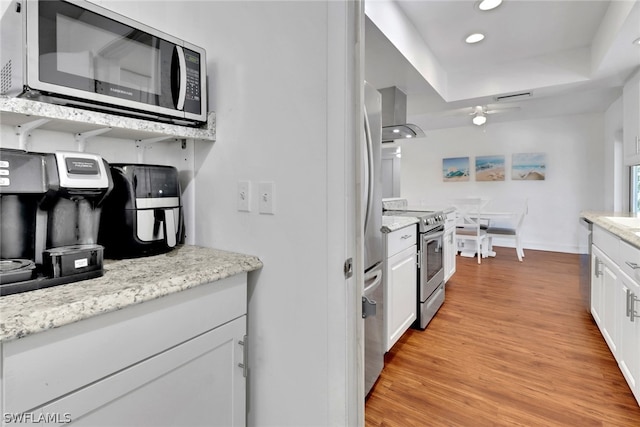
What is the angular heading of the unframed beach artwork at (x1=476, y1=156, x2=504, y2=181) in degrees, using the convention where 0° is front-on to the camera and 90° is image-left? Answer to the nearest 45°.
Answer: approximately 0°

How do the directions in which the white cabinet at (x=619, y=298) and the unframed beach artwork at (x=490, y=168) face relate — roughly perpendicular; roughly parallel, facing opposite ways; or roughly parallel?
roughly perpendicular

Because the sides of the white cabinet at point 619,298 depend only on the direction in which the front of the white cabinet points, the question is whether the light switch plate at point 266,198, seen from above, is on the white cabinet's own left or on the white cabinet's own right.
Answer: on the white cabinet's own left

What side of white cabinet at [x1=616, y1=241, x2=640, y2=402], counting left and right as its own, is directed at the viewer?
left

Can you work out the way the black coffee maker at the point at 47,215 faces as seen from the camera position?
facing the viewer and to the right of the viewer

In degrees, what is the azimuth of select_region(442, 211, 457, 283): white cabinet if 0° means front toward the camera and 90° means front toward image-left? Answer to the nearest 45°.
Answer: approximately 270°

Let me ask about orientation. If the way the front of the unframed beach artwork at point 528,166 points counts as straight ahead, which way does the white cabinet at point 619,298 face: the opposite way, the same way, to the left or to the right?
to the right

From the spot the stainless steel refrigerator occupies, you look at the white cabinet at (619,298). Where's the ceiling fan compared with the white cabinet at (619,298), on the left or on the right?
left

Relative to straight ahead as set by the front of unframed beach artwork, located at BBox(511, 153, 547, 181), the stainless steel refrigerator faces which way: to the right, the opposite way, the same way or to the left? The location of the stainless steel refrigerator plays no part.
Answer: to the left

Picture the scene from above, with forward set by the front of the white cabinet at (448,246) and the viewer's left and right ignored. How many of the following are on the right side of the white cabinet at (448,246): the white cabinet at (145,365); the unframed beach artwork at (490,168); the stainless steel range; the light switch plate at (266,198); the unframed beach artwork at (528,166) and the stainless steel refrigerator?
4

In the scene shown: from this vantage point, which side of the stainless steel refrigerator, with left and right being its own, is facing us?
right

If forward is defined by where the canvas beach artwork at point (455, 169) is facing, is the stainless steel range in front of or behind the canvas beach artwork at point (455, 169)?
in front

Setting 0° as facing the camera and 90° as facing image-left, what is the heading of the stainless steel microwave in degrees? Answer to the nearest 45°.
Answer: approximately 315°

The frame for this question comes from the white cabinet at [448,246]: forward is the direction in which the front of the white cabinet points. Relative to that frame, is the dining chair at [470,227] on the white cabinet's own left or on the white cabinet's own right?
on the white cabinet's own left

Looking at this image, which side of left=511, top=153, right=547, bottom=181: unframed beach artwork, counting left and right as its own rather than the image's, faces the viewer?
front

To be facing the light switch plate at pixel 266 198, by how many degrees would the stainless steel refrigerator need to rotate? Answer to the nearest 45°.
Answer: approximately 135° to its right
